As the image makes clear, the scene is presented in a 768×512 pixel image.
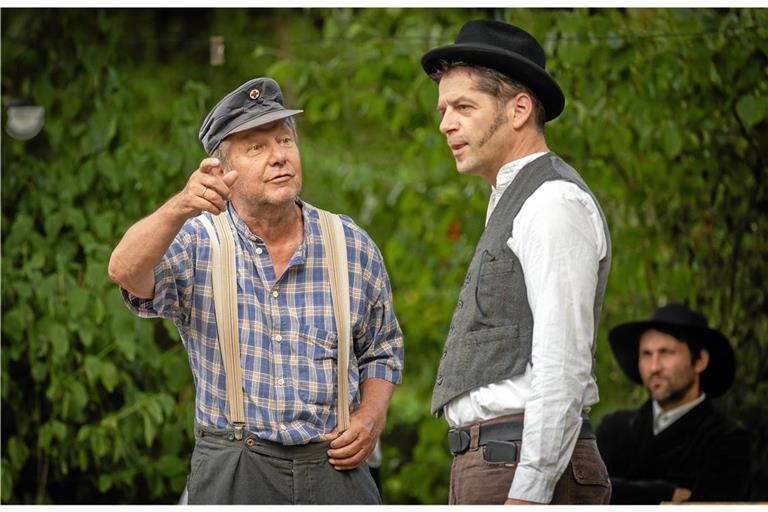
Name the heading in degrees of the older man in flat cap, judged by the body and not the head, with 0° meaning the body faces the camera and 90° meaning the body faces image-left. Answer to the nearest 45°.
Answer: approximately 0°

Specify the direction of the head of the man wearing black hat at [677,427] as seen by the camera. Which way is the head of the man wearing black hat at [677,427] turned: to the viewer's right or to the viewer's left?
to the viewer's left

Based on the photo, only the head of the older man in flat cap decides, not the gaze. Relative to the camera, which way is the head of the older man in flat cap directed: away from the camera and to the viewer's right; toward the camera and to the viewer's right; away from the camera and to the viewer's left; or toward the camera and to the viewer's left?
toward the camera and to the viewer's right

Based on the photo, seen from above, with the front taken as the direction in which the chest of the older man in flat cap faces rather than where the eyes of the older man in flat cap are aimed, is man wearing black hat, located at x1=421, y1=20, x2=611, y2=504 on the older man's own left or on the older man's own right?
on the older man's own left

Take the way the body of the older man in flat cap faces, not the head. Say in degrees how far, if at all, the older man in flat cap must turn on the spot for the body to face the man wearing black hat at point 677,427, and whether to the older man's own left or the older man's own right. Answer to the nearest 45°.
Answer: approximately 135° to the older man's own left

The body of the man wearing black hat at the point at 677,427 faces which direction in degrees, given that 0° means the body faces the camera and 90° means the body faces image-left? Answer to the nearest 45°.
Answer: approximately 45°
